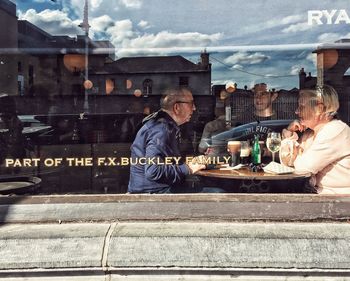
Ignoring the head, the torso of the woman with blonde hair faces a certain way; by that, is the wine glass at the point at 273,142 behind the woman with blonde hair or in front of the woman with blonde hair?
in front

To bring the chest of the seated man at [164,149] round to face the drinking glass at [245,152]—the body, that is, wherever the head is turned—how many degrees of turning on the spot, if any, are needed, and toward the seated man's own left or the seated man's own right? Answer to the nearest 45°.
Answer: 0° — they already face it

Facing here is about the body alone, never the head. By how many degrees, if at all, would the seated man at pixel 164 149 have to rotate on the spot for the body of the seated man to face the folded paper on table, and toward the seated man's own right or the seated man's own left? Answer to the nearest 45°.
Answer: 0° — they already face it

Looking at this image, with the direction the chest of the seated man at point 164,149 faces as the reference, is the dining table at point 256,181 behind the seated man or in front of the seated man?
in front

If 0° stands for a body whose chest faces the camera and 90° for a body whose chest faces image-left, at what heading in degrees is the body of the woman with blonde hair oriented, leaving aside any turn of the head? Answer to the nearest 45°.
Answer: approximately 90°

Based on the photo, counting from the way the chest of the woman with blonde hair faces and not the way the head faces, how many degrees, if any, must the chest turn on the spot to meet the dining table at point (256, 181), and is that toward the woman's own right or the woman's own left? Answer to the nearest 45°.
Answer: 0° — they already face it

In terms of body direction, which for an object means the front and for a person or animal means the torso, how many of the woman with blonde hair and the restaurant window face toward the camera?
1

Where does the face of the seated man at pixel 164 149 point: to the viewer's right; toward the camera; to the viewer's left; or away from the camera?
to the viewer's right

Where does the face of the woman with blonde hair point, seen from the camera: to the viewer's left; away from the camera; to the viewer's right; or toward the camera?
to the viewer's left

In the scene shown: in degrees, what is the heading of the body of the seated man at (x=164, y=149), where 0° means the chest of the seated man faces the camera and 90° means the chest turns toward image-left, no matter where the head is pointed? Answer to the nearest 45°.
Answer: approximately 270°

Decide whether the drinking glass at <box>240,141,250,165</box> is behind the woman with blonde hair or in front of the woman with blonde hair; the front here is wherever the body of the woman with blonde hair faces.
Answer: in front

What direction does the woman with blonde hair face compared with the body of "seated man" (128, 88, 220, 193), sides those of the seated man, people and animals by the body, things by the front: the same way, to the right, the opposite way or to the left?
the opposite way
